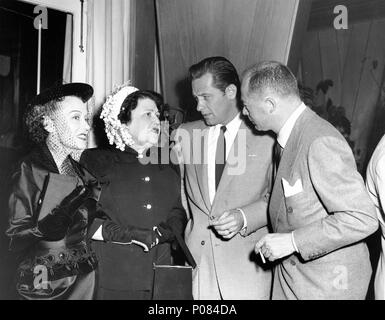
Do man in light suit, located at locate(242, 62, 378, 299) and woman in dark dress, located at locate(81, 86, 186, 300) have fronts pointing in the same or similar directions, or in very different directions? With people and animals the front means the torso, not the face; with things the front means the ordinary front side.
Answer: very different directions

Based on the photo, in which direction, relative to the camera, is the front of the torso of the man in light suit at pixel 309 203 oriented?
to the viewer's left

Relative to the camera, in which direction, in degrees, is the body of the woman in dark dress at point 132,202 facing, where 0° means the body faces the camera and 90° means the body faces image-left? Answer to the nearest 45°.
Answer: approximately 315°

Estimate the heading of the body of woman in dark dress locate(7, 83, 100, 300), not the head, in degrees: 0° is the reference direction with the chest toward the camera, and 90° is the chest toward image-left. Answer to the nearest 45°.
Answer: approximately 315°
